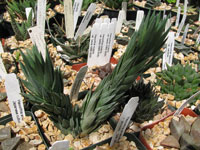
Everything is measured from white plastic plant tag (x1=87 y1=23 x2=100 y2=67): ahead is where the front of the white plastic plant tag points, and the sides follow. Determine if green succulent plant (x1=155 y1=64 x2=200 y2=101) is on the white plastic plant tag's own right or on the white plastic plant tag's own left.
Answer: on the white plastic plant tag's own left

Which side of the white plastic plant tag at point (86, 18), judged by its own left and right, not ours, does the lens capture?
front

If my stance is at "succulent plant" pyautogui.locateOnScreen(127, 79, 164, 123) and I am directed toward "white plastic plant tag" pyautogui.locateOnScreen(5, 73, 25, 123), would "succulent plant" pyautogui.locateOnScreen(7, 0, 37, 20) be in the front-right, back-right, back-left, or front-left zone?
front-right

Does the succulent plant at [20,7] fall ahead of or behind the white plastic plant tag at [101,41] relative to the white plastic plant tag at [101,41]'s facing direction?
behind

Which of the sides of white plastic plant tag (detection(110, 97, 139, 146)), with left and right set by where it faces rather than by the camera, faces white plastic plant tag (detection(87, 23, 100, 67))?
back

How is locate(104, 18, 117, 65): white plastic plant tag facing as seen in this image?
toward the camera

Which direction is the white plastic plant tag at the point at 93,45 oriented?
toward the camera

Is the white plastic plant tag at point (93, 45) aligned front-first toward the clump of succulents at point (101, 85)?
yes

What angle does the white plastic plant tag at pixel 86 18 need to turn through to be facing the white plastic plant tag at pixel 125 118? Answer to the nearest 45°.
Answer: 0° — it already faces it

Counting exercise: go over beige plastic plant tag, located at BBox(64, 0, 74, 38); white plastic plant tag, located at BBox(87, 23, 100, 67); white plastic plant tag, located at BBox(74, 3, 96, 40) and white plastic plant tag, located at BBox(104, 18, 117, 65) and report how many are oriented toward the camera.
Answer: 4

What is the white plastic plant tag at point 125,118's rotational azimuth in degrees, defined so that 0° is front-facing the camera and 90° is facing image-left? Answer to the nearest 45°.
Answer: approximately 0°

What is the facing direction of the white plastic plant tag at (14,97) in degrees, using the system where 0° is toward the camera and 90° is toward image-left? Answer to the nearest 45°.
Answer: approximately 0°

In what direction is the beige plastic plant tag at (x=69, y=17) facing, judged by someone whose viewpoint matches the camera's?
facing the viewer
